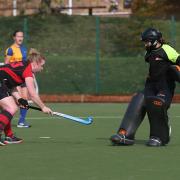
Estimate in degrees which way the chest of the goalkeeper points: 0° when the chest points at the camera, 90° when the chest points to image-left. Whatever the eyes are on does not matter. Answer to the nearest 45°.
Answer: approximately 45°
